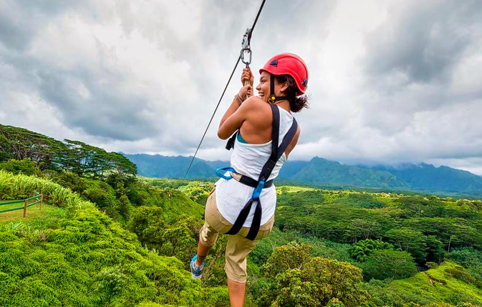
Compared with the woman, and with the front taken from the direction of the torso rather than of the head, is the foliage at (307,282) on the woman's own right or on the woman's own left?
on the woman's own right

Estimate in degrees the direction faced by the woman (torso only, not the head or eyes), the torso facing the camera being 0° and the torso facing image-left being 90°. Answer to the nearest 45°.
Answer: approximately 135°

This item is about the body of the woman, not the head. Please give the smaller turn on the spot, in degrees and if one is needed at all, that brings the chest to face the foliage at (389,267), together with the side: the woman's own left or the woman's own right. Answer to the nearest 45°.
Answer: approximately 90° to the woman's own right
